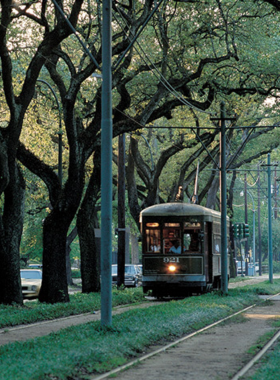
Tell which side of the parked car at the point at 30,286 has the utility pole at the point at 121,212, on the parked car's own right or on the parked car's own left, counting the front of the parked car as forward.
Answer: on the parked car's own left

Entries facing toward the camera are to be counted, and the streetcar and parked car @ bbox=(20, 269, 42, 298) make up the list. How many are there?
2

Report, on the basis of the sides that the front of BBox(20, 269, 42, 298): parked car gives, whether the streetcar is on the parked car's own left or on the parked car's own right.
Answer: on the parked car's own left

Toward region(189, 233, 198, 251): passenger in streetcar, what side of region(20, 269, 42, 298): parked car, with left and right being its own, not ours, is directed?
left

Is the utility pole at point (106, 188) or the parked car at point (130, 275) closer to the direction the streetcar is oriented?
the utility pole

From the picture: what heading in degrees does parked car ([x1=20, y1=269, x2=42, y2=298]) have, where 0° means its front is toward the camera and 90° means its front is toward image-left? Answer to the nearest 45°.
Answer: approximately 0°

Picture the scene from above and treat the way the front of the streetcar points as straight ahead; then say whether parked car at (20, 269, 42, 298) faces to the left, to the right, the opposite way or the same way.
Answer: the same way

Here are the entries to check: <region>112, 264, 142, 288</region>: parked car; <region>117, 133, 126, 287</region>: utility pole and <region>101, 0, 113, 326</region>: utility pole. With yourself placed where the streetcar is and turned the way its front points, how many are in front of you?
1

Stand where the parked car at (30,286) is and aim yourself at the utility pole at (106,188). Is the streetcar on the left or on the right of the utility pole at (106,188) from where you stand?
left

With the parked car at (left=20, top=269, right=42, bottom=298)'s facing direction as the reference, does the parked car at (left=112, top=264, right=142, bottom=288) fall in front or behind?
behind

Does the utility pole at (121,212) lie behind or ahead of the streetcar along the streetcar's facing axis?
behind

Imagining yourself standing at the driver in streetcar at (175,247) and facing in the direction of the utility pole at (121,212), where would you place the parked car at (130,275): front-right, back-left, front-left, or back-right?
front-right

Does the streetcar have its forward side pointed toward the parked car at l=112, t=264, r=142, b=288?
no

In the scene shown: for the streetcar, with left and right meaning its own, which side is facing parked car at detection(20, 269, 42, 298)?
right

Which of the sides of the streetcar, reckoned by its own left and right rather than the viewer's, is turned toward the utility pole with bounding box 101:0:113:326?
front

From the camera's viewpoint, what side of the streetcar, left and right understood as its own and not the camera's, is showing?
front
